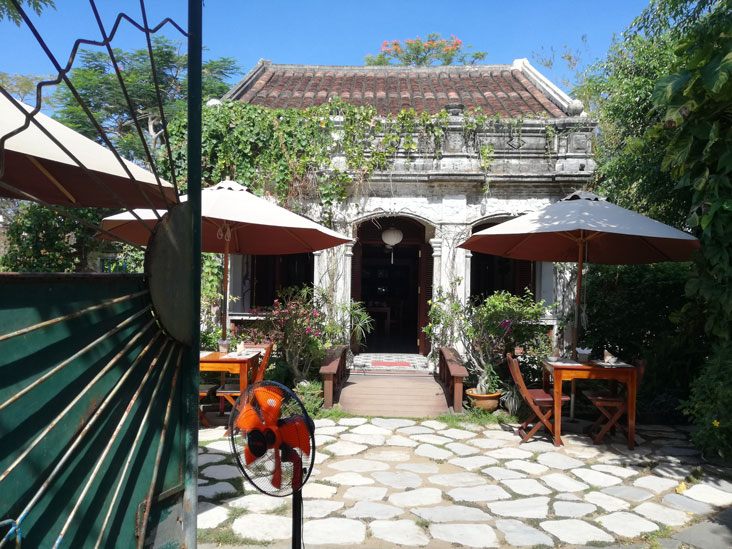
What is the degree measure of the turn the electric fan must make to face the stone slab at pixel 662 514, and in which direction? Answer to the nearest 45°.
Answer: approximately 135° to its left

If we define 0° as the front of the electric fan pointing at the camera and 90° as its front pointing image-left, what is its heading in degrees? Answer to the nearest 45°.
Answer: approximately 45°

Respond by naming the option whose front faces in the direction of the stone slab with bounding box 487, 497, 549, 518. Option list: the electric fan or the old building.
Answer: the old building

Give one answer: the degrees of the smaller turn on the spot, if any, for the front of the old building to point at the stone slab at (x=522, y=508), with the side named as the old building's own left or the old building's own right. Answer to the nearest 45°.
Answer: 0° — it already faces it

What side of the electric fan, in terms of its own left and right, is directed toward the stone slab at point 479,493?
back

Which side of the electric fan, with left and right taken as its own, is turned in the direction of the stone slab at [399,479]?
back

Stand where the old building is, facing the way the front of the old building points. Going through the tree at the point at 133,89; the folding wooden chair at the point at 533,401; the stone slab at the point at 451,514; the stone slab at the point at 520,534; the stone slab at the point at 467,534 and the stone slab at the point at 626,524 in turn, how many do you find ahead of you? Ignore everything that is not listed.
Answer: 5

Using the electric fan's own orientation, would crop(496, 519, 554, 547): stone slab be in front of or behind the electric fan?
behind

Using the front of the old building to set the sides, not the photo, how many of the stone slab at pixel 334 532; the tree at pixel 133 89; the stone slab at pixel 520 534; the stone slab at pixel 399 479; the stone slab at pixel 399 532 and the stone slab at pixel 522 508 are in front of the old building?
5

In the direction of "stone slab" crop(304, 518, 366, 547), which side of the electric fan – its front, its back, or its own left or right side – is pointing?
back

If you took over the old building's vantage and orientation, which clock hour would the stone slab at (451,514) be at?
The stone slab is roughly at 12 o'clock from the old building.

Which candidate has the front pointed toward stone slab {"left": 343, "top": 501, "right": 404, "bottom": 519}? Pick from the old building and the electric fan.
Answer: the old building

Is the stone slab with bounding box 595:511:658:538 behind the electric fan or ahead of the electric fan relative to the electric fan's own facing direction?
behind
